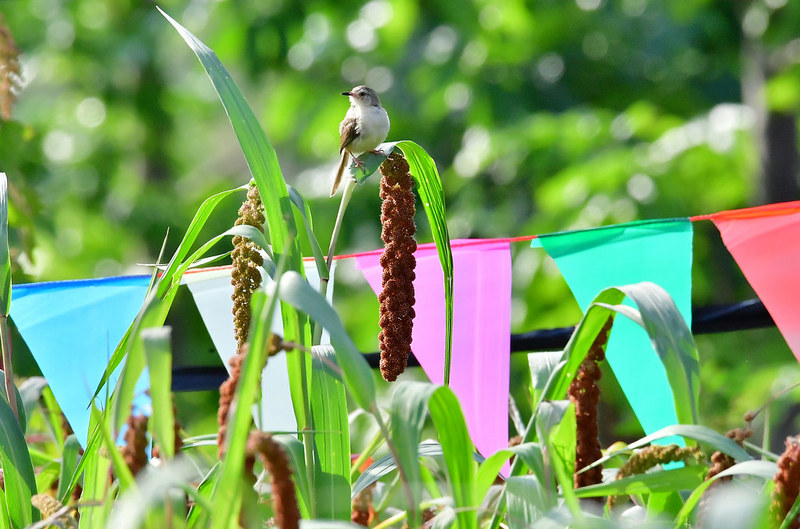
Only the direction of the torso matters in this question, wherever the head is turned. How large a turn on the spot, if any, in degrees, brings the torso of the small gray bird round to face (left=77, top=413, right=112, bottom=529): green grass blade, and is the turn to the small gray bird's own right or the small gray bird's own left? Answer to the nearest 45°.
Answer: approximately 90° to the small gray bird's own right

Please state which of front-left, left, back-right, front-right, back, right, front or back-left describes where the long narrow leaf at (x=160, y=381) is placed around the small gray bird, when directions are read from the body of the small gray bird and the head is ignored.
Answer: front-right

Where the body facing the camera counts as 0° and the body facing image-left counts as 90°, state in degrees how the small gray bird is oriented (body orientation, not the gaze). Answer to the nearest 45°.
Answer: approximately 315°

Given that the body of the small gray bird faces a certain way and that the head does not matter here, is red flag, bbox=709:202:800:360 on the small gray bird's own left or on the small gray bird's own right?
on the small gray bird's own left

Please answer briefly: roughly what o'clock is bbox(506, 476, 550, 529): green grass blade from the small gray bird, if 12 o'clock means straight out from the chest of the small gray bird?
The green grass blade is roughly at 1 o'clock from the small gray bird.

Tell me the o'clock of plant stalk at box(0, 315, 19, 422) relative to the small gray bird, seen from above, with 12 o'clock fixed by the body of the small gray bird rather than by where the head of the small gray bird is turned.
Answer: The plant stalk is roughly at 3 o'clock from the small gray bird.

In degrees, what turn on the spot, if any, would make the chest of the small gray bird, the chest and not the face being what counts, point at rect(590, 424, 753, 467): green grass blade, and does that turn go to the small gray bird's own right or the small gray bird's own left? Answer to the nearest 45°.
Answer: approximately 45° to the small gray bird's own left
